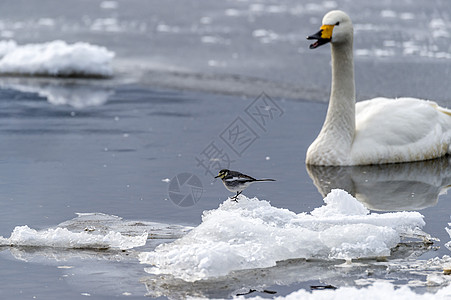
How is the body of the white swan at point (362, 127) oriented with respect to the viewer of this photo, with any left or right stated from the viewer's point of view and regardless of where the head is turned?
facing the viewer and to the left of the viewer

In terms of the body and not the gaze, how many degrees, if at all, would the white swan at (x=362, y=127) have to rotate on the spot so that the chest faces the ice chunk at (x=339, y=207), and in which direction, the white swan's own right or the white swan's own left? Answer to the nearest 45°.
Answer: approximately 45° to the white swan's own left

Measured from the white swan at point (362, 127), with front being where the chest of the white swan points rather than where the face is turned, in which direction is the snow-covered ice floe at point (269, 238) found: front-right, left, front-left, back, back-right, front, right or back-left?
front-left

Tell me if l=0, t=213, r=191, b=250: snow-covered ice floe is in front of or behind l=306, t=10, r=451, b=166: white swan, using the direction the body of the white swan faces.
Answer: in front

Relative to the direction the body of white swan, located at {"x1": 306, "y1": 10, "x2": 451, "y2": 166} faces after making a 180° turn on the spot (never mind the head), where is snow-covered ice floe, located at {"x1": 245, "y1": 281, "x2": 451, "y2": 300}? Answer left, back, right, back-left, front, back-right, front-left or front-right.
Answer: back-right

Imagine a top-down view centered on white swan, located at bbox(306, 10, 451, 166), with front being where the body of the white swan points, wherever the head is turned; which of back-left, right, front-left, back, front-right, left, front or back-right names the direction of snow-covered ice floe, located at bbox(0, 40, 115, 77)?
right
